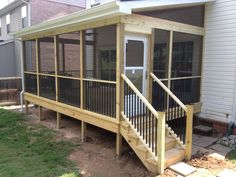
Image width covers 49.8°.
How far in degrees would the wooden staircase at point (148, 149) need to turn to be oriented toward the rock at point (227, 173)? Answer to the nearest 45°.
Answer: approximately 45° to its left

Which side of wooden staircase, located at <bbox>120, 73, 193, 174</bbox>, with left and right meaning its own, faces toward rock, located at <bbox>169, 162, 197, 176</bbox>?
front

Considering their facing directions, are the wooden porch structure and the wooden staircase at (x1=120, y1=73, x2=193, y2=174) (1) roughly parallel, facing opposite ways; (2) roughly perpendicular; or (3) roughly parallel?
roughly parallel

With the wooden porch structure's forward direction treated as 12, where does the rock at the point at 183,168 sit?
The rock is roughly at 12 o'clock from the wooden porch structure.

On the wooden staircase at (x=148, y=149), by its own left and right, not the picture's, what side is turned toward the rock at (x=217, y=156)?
left

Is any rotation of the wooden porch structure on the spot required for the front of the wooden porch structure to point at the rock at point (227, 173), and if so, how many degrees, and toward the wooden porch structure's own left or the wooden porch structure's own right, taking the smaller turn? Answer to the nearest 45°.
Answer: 0° — it already faces it

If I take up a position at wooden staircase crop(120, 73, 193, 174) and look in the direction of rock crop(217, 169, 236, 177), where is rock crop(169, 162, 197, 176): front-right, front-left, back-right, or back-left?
front-right

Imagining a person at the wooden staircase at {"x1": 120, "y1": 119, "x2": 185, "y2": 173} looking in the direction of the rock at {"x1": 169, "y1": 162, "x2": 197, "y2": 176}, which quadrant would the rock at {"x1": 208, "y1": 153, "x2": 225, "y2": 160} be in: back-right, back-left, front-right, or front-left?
front-left

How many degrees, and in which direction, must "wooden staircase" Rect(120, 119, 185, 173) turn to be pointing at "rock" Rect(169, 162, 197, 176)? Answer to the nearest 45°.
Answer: approximately 45° to its left

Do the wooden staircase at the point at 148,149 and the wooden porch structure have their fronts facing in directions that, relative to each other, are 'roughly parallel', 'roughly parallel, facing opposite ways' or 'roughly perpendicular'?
roughly parallel

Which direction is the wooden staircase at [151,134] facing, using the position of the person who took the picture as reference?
facing the viewer and to the right of the viewer
